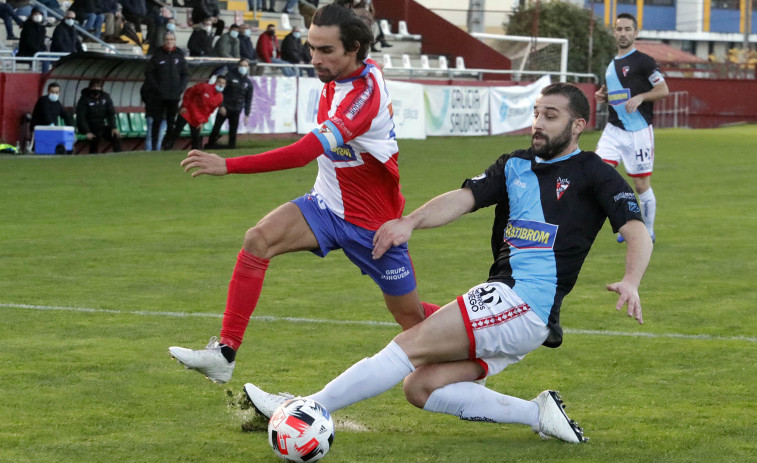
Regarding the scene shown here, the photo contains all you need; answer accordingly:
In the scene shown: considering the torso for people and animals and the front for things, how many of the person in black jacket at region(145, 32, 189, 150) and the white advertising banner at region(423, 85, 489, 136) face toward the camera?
2

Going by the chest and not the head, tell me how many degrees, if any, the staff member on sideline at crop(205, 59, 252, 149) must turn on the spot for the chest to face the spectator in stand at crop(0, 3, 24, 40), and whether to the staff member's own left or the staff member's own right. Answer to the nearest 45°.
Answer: approximately 90° to the staff member's own right

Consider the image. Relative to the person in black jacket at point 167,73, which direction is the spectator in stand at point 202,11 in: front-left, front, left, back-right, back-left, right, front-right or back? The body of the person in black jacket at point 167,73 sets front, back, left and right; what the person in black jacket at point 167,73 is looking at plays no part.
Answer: back

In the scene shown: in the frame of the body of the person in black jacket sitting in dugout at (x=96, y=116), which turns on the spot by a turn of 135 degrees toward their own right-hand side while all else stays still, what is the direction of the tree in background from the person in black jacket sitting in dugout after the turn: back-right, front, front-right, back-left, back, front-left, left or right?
right

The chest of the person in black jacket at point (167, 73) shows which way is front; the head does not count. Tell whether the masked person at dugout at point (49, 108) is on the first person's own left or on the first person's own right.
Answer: on the first person's own right

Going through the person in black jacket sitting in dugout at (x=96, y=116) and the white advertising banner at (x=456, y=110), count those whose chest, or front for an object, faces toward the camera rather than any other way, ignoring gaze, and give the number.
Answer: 2

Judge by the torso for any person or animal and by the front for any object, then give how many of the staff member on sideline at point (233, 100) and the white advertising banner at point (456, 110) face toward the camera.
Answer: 2

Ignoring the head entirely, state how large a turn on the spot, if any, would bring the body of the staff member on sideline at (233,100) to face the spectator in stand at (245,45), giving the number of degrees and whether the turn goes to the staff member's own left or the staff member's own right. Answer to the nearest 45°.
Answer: approximately 180°

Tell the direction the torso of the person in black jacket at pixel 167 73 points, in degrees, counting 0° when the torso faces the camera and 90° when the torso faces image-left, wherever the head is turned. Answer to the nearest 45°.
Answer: approximately 0°

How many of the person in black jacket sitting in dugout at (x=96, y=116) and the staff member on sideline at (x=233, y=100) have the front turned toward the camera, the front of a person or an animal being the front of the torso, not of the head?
2

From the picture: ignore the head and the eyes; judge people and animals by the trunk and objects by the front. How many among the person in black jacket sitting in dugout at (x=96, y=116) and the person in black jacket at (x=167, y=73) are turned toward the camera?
2
